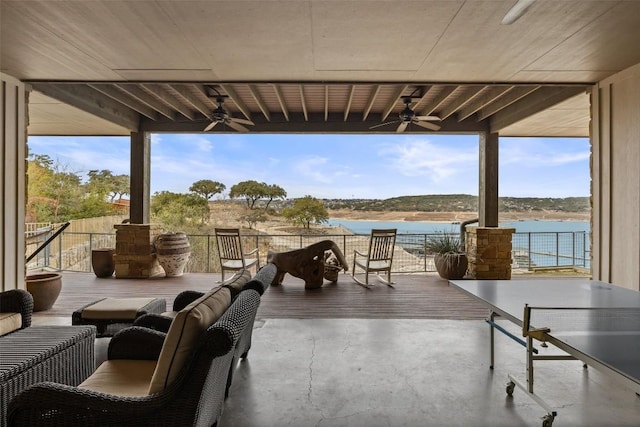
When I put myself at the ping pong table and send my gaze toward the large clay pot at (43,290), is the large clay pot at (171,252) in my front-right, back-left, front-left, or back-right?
front-right

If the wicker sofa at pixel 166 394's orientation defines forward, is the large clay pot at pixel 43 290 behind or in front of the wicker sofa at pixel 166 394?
in front

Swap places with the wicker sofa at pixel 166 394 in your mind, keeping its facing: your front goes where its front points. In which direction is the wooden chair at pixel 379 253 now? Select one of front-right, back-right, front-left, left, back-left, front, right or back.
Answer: right

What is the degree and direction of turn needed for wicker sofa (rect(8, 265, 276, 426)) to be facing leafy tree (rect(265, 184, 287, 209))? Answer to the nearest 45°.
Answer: approximately 45° to its right

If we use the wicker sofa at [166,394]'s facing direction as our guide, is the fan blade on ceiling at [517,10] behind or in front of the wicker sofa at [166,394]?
behind

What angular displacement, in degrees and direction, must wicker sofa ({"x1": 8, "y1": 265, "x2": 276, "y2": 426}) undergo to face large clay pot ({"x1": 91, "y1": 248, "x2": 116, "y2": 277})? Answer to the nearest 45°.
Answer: approximately 45° to its right

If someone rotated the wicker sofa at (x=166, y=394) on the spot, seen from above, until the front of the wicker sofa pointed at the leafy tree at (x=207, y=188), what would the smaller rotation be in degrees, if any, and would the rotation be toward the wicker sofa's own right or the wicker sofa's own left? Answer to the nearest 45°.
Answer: approximately 45° to the wicker sofa's own right

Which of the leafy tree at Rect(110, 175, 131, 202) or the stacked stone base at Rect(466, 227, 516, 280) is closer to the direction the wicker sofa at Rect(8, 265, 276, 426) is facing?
the leafy tree

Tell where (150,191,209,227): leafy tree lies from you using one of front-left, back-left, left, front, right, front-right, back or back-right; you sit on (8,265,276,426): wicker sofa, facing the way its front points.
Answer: front-right

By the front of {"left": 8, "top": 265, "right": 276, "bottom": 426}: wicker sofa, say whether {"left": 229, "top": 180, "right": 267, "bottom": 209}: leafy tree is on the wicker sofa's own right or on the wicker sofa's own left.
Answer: on the wicker sofa's own right

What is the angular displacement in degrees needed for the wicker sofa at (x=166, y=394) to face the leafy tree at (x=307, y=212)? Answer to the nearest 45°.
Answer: approximately 90° to its right

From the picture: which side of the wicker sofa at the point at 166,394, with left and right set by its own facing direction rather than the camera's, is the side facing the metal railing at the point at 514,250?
right

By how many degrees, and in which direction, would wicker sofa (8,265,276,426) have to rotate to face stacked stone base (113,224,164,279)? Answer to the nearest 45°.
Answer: approximately 45° to its right

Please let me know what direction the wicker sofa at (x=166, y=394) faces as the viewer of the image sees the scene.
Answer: facing away from the viewer and to the left of the viewer

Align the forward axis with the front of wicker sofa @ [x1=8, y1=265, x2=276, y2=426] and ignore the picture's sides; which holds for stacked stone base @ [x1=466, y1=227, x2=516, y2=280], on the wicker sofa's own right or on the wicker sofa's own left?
on the wicker sofa's own right
